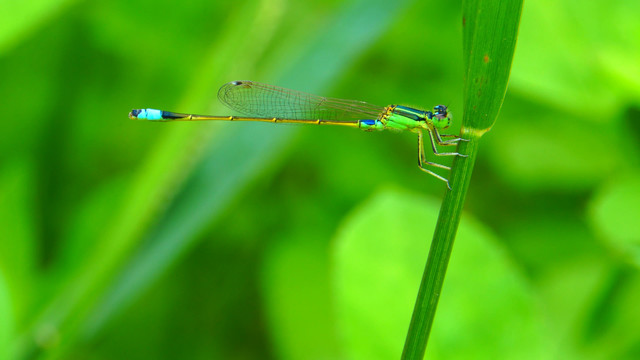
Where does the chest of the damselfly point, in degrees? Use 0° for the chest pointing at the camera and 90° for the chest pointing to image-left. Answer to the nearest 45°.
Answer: approximately 270°

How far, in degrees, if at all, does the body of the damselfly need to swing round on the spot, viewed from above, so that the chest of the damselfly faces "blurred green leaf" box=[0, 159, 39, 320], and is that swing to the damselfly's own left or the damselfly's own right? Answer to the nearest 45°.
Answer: approximately 180°
